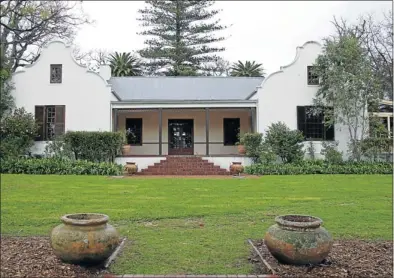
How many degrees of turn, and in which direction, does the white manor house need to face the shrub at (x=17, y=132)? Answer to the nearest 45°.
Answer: approximately 90° to its right

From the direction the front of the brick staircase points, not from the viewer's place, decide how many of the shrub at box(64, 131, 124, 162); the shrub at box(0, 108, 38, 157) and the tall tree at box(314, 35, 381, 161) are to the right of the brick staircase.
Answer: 2

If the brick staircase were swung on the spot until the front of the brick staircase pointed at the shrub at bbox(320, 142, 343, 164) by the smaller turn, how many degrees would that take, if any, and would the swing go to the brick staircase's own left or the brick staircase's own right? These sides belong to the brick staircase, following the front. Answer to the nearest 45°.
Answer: approximately 90° to the brick staircase's own left

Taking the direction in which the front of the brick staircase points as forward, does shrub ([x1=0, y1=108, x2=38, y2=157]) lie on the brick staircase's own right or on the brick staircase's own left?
on the brick staircase's own right

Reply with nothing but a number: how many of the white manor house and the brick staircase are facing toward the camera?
2

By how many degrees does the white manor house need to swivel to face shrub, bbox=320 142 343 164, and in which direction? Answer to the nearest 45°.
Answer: approximately 90° to its left

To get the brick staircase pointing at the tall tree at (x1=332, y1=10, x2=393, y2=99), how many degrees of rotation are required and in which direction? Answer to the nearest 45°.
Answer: approximately 135° to its left

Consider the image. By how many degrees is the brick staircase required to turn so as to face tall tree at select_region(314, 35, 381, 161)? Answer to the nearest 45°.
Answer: approximately 90° to its left

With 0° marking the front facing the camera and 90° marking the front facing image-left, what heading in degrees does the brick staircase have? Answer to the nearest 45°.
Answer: approximately 0°
